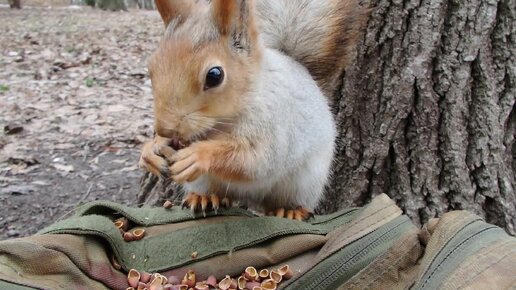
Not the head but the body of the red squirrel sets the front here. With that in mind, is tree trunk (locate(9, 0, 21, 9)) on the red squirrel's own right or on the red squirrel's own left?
on the red squirrel's own right

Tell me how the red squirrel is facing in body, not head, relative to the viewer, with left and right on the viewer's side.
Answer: facing the viewer and to the left of the viewer

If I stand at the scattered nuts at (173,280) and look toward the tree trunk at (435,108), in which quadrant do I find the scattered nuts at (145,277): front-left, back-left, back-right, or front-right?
back-left
